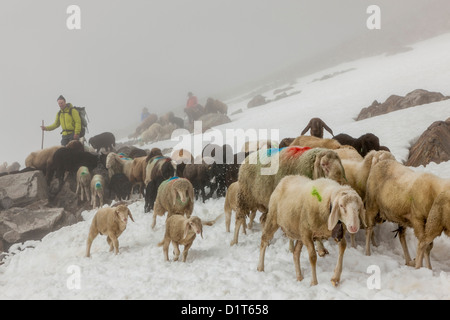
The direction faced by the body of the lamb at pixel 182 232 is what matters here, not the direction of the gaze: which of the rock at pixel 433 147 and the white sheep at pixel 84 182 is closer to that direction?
the rock

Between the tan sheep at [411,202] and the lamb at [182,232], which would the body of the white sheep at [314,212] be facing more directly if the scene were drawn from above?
the tan sheep

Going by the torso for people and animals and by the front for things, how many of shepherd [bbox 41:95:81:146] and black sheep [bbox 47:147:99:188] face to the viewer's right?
1

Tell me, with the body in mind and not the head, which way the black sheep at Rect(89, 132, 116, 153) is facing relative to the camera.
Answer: to the viewer's left

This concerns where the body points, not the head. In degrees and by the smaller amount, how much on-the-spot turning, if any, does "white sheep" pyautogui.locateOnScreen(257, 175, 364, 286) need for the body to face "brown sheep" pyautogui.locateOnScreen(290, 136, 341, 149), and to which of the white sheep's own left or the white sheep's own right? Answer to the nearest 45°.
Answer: approximately 135° to the white sheep's own left
